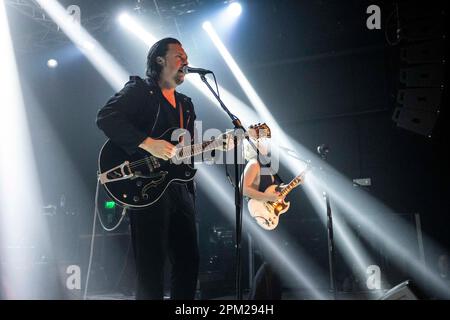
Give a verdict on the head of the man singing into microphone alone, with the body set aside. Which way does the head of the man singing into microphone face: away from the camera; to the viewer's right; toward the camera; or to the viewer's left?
to the viewer's right

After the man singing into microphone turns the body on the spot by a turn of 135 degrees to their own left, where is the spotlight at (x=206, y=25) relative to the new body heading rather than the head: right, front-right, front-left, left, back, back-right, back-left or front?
front

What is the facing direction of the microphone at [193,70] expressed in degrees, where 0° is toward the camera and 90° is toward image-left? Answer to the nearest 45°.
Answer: approximately 90°

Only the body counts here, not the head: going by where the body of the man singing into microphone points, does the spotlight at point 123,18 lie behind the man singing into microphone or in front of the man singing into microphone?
behind

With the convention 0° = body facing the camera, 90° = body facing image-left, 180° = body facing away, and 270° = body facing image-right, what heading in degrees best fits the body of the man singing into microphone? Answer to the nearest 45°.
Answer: approximately 315°

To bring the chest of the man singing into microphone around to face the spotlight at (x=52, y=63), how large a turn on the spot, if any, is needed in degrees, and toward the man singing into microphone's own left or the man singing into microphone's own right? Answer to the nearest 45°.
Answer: approximately 135° to the man singing into microphone's own left

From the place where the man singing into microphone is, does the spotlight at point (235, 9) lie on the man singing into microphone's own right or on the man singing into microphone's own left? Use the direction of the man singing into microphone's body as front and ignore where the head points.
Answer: on the man singing into microphone's own left

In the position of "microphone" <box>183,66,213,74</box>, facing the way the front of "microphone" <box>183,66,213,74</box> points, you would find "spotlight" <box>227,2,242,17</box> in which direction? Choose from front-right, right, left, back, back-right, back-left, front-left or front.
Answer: right

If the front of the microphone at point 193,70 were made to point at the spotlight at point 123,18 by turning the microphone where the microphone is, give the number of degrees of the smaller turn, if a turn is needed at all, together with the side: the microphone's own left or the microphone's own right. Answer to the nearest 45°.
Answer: approximately 90° to the microphone's own right
